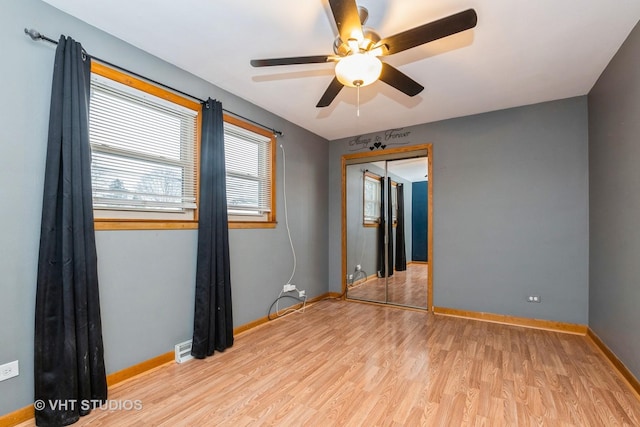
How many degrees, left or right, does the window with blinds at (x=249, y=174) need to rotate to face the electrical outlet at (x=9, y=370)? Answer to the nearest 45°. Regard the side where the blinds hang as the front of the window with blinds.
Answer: approximately 90° to its right

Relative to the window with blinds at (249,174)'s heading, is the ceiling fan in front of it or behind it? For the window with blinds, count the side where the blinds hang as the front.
in front

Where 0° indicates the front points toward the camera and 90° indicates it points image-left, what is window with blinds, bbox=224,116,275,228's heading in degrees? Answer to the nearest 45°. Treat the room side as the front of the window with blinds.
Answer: approximately 315°

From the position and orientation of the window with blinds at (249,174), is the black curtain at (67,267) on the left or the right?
on its right

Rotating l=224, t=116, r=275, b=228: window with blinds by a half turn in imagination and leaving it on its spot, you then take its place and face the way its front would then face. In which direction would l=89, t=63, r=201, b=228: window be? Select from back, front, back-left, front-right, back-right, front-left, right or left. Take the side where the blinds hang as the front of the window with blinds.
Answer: left
